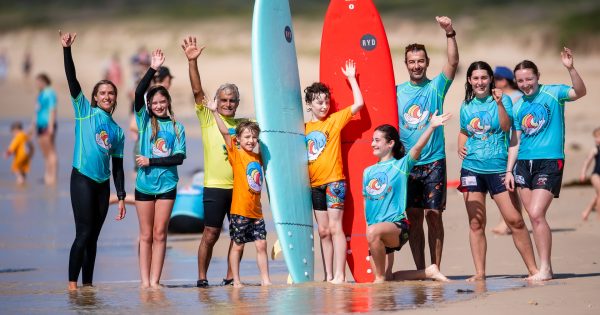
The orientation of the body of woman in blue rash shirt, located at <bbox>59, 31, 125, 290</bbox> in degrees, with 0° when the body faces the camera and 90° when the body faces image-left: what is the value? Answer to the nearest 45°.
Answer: approximately 315°

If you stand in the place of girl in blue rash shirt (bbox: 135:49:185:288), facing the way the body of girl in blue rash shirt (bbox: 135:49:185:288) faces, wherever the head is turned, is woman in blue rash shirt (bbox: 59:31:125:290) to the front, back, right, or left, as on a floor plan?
right

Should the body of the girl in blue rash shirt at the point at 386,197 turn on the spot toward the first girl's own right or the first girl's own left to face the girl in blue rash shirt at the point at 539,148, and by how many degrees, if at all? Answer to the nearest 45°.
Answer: approximately 135° to the first girl's own left

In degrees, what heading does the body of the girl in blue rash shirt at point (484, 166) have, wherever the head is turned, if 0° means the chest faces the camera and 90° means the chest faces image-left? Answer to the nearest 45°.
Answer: approximately 0°
